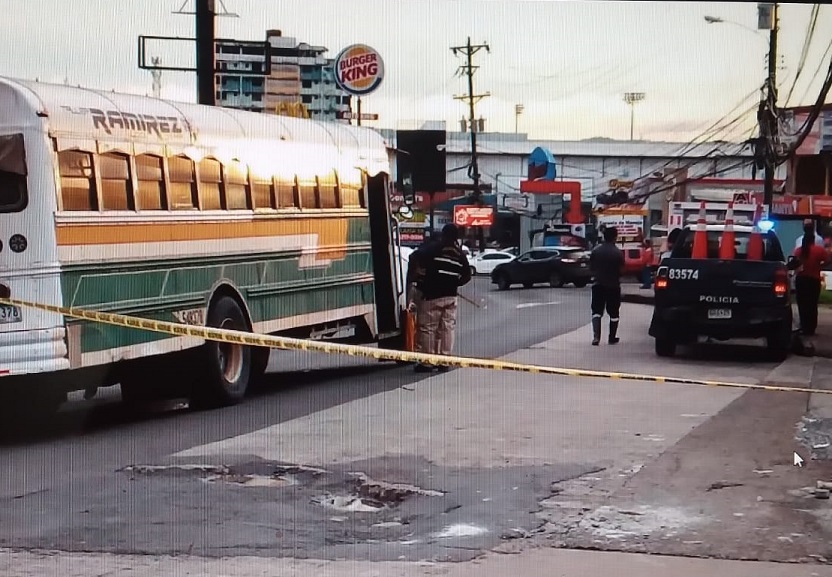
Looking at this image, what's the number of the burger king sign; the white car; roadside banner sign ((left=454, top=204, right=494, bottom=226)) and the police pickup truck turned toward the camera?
2

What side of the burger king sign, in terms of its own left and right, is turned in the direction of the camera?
front

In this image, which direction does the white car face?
to the viewer's left

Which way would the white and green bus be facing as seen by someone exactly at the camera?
facing away from the viewer and to the right of the viewer

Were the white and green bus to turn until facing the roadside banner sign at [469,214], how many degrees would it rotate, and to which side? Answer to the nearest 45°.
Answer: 0° — it already faces it

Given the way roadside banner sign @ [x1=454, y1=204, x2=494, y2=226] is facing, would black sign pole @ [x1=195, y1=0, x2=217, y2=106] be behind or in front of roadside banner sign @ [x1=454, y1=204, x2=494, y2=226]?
in front

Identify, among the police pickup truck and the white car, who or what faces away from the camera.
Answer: the police pickup truck

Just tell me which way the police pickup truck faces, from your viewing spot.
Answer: facing away from the viewer
